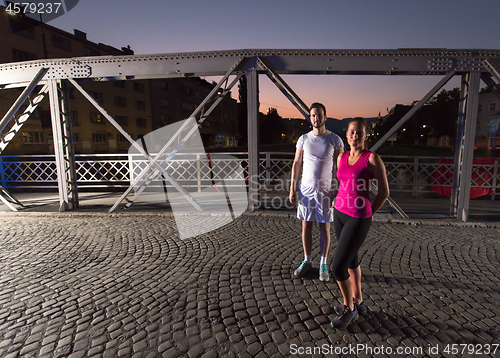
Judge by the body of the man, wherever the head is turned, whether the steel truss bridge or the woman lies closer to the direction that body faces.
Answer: the woman

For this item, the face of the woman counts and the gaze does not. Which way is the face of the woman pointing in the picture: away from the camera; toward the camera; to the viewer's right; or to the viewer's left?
toward the camera

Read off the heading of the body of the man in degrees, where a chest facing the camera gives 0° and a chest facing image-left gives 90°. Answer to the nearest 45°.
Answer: approximately 0°

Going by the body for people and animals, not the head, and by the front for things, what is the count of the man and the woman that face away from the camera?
0

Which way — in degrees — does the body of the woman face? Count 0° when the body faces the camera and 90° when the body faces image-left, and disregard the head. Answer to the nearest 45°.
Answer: approximately 45°
